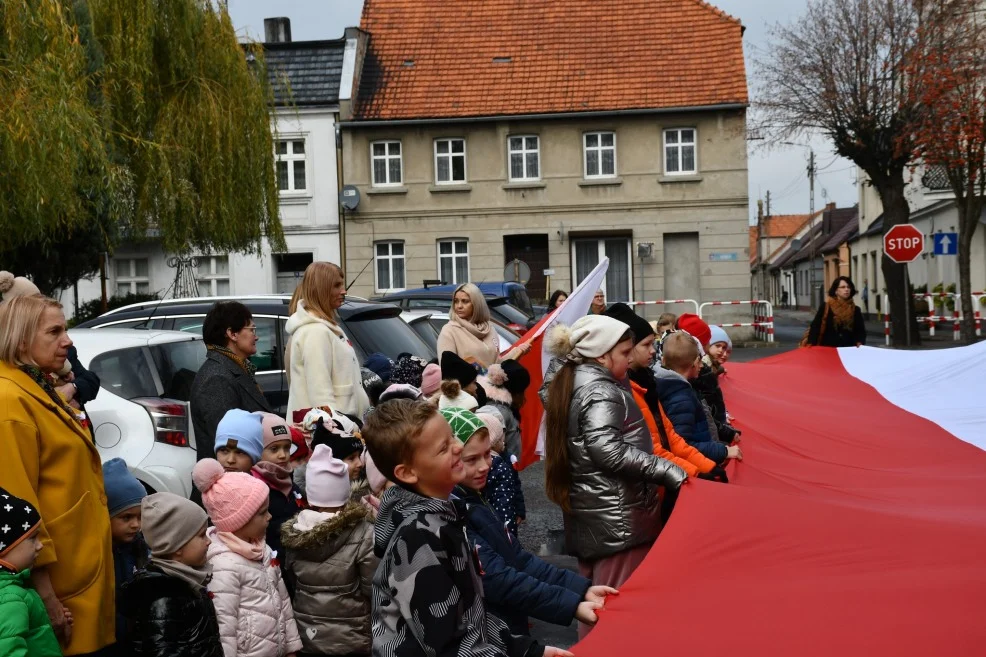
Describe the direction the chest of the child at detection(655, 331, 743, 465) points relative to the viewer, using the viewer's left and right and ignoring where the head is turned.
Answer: facing away from the viewer and to the right of the viewer

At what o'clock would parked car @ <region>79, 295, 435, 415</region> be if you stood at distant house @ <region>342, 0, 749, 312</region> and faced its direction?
The parked car is roughly at 12 o'clock from the distant house.

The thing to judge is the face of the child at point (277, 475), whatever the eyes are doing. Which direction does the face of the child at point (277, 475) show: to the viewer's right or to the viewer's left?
to the viewer's right

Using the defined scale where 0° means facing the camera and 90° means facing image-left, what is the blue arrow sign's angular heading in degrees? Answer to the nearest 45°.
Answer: approximately 0°

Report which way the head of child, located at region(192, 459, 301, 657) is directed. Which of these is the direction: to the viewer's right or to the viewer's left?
to the viewer's right

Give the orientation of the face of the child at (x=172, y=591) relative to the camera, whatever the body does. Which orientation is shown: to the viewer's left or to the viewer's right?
to the viewer's right

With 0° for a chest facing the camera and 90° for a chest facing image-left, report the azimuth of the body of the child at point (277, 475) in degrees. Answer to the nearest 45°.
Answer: approximately 315°

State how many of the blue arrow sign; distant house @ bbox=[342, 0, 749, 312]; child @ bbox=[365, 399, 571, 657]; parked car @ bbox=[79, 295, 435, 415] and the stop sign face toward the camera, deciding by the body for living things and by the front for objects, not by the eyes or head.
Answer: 3

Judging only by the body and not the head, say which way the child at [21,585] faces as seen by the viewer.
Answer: to the viewer's right

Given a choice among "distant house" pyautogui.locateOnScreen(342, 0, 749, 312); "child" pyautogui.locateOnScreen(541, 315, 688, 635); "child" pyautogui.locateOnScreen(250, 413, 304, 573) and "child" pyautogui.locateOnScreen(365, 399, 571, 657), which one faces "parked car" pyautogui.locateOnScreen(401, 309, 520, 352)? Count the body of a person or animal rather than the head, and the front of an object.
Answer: the distant house

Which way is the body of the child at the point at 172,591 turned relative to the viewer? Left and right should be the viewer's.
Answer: facing to the right of the viewer

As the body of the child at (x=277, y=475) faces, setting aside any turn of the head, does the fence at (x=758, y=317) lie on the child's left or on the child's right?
on the child's left
